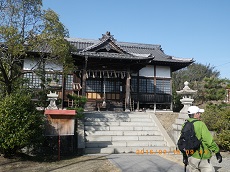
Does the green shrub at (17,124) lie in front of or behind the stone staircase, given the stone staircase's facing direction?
in front

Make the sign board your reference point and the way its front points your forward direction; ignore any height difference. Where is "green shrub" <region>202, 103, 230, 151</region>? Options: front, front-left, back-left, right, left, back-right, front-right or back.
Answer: left

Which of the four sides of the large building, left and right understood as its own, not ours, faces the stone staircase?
front

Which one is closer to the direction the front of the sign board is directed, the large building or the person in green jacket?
the person in green jacket

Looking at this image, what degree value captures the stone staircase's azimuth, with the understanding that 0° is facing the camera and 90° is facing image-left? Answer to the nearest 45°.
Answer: approximately 0°

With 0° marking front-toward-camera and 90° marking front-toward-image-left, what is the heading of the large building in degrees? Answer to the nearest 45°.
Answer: approximately 0°

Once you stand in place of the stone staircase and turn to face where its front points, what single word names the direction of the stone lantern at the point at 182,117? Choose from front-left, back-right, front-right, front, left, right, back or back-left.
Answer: left

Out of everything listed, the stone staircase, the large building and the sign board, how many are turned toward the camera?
3

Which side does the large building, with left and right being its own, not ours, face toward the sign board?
front

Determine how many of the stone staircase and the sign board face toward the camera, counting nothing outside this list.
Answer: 2

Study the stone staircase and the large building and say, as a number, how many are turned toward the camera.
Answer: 2
